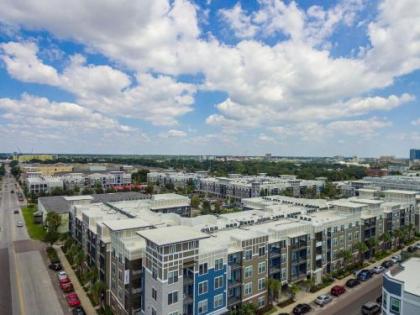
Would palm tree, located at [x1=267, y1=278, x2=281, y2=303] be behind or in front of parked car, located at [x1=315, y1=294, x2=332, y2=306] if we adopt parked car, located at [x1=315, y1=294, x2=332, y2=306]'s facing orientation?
in front

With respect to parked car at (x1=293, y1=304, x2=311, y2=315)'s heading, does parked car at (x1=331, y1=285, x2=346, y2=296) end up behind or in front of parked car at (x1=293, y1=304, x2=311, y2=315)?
behind

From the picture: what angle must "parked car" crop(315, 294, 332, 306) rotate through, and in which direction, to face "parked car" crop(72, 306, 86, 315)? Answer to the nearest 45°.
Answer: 0° — it already faces it
